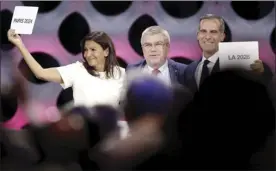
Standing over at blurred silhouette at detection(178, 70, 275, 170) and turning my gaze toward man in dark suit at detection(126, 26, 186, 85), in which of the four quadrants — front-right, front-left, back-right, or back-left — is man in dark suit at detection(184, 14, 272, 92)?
front-right

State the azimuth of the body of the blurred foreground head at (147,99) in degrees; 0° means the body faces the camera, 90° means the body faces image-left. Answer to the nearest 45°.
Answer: approximately 180°

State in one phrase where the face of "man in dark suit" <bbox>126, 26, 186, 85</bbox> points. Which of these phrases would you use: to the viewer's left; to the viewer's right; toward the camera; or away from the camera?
toward the camera

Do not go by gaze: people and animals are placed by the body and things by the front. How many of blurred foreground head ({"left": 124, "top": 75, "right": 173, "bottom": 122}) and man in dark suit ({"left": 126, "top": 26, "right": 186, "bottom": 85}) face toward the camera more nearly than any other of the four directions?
1

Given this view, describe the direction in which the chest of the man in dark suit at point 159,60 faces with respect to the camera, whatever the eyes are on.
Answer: toward the camera

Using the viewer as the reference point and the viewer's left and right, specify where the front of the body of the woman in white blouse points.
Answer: facing the viewer and to the left of the viewer

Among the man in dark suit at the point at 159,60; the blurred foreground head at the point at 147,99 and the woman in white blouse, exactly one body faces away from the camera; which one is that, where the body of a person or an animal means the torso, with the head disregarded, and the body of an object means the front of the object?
the blurred foreground head
